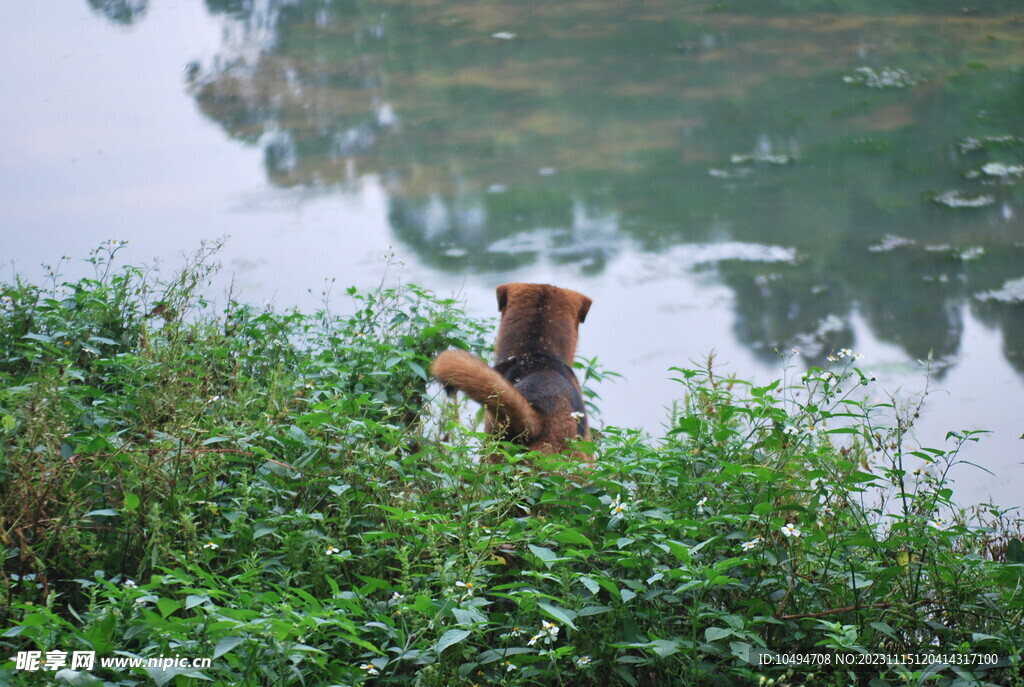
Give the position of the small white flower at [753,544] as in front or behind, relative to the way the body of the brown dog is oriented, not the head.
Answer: behind

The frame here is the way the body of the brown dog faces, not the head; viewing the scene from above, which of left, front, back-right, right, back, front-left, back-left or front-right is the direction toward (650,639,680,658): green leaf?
back

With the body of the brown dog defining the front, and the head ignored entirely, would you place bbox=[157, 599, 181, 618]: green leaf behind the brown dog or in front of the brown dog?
behind

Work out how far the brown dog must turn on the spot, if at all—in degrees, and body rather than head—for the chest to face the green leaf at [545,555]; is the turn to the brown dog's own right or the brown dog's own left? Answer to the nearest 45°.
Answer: approximately 180°

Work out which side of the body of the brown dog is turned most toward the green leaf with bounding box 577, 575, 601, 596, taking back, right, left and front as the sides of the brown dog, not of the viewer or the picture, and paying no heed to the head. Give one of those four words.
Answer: back

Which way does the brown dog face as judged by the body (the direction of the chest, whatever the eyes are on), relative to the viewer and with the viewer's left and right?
facing away from the viewer

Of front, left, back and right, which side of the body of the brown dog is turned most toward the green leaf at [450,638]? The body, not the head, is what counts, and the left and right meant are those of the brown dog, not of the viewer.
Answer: back
